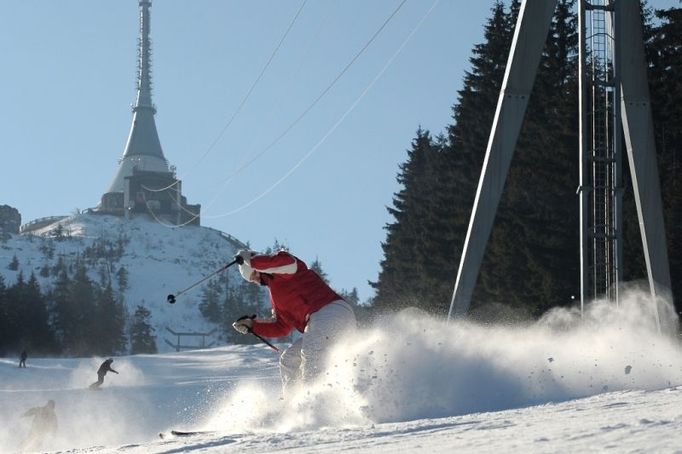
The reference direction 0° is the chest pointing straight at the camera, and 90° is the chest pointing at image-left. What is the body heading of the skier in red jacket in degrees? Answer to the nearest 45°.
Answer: approximately 90°

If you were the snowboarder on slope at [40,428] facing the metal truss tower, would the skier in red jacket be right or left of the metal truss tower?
right

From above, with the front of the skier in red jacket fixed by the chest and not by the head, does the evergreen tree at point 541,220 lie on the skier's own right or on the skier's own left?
on the skier's own right

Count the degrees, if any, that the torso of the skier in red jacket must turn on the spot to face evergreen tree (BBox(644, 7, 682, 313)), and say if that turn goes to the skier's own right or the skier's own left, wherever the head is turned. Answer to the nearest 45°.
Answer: approximately 135° to the skier's own right

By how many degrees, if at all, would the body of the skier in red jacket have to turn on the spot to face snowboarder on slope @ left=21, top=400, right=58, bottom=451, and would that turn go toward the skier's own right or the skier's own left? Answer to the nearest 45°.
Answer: approximately 45° to the skier's own right

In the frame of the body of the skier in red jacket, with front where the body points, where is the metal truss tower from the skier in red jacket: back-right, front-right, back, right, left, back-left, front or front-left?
back-right
